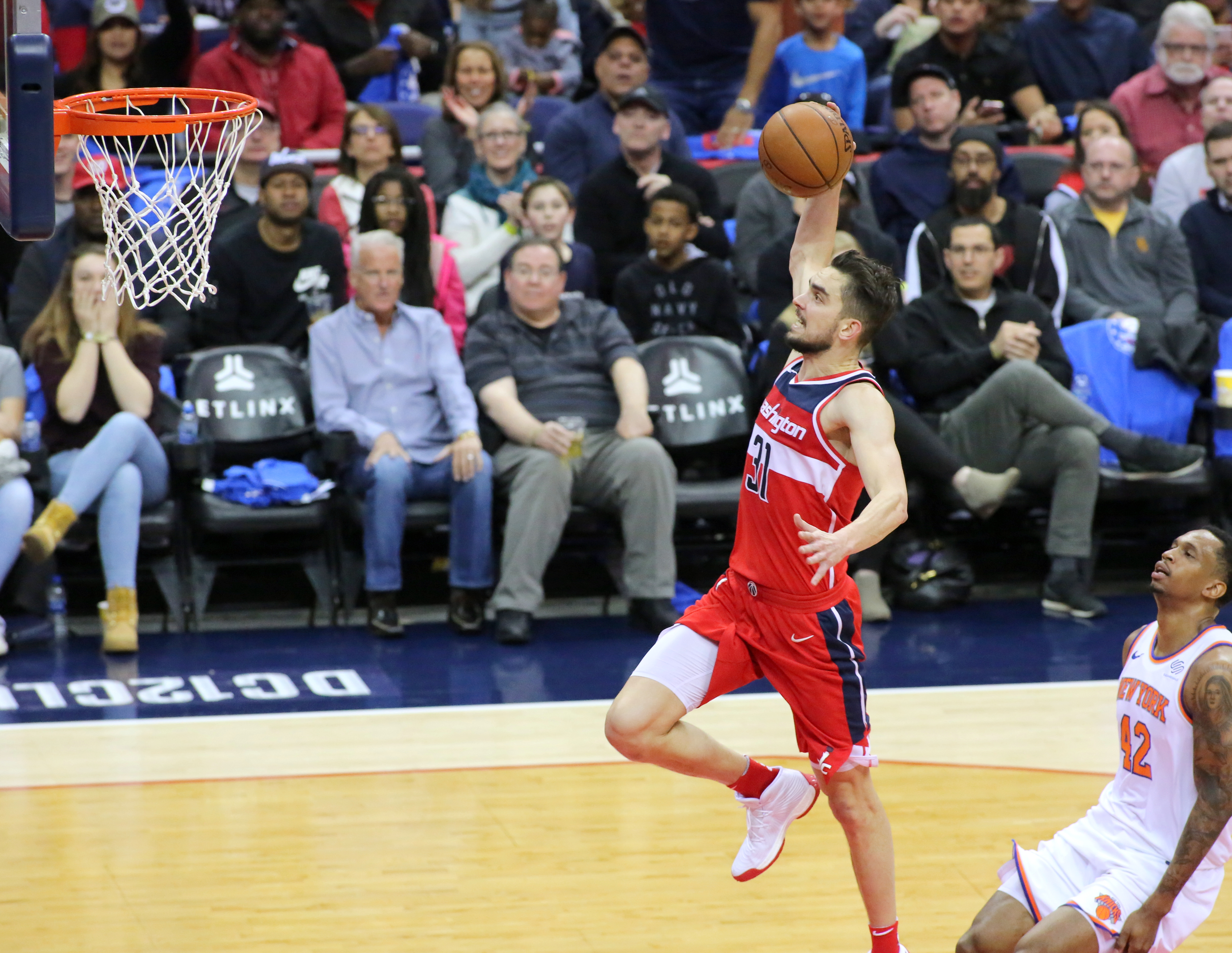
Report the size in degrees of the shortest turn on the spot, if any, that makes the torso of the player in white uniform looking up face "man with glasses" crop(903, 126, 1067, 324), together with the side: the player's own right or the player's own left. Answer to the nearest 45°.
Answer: approximately 135° to the player's own right

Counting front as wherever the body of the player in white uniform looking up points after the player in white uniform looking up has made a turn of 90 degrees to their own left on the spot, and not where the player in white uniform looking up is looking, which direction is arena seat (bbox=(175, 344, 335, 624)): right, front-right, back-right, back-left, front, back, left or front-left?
back

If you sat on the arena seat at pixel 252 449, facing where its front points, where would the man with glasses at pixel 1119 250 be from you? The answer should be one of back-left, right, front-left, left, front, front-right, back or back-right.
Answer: left

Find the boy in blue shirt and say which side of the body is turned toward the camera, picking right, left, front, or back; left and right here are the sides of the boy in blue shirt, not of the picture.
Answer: front

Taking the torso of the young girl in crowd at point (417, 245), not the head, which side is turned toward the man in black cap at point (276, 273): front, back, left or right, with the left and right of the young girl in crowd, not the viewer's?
right

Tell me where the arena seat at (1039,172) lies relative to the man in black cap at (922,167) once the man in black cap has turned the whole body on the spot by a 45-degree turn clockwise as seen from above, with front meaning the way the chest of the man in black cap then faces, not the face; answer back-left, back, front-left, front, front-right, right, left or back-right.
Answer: back

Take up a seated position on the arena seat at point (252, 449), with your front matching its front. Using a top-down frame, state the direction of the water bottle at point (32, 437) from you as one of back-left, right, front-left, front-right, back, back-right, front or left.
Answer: right

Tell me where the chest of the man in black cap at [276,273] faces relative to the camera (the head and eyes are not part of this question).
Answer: toward the camera

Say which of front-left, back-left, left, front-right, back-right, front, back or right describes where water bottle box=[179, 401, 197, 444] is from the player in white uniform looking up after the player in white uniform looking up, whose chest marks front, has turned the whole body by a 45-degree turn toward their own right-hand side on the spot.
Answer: front-right

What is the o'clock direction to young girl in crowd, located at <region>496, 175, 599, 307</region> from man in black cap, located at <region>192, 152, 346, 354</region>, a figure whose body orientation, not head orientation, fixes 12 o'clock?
The young girl in crowd is roughly at 9 o'clock from the man in black cap.

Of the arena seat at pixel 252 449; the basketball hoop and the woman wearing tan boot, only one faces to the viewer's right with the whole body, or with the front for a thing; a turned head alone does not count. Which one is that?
the basketball hoop

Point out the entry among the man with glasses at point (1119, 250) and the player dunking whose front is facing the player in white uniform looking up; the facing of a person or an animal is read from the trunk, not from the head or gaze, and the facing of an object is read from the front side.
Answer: the man with glasses
